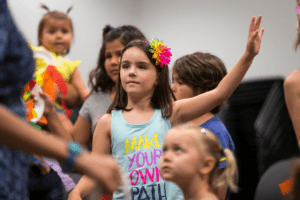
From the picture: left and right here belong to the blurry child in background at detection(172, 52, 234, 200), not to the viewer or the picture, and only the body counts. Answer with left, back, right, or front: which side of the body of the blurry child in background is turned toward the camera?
left

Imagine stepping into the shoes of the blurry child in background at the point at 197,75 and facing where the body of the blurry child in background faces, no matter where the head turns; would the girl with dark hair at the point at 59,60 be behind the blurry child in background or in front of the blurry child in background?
in front

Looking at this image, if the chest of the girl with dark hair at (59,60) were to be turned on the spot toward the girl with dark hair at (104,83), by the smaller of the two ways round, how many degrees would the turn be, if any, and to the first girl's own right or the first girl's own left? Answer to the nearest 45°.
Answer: approximately 45° to the first girl's own left

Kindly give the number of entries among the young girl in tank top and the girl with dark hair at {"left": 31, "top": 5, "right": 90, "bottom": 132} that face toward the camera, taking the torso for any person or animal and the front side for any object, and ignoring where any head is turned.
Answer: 2

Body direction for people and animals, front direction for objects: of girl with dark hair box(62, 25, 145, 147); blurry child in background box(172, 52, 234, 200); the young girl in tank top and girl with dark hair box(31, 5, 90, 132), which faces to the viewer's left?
the blurry child in background
